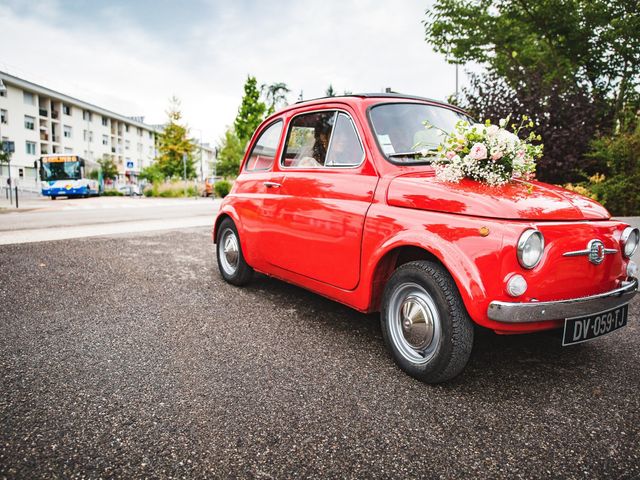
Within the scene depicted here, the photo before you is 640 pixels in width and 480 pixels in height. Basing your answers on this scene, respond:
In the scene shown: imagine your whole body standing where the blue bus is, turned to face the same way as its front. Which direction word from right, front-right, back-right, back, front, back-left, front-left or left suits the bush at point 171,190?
left

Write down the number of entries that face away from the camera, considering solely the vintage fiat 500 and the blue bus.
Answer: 0

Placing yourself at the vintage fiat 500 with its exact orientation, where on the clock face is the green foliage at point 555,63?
The green foliage is roughly at 8 o'clock from the vintage fiat 500.

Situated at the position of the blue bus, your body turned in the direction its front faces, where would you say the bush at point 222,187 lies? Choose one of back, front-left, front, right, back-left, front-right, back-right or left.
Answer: left

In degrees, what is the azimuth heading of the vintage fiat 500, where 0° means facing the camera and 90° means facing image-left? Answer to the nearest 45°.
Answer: approximately 315°

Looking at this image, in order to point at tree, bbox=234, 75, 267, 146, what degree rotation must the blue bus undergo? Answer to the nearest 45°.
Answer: approximately 90° to its left

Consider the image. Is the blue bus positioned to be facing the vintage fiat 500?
yes

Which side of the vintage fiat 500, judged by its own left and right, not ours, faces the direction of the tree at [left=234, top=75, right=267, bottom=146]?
back

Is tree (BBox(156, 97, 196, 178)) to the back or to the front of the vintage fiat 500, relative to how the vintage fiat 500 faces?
to the back

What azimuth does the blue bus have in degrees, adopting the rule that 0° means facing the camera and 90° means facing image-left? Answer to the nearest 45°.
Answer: approximately 0°

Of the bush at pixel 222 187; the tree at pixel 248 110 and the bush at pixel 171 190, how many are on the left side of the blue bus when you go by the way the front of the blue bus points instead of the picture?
3

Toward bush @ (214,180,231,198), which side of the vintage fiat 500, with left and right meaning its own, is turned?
back
